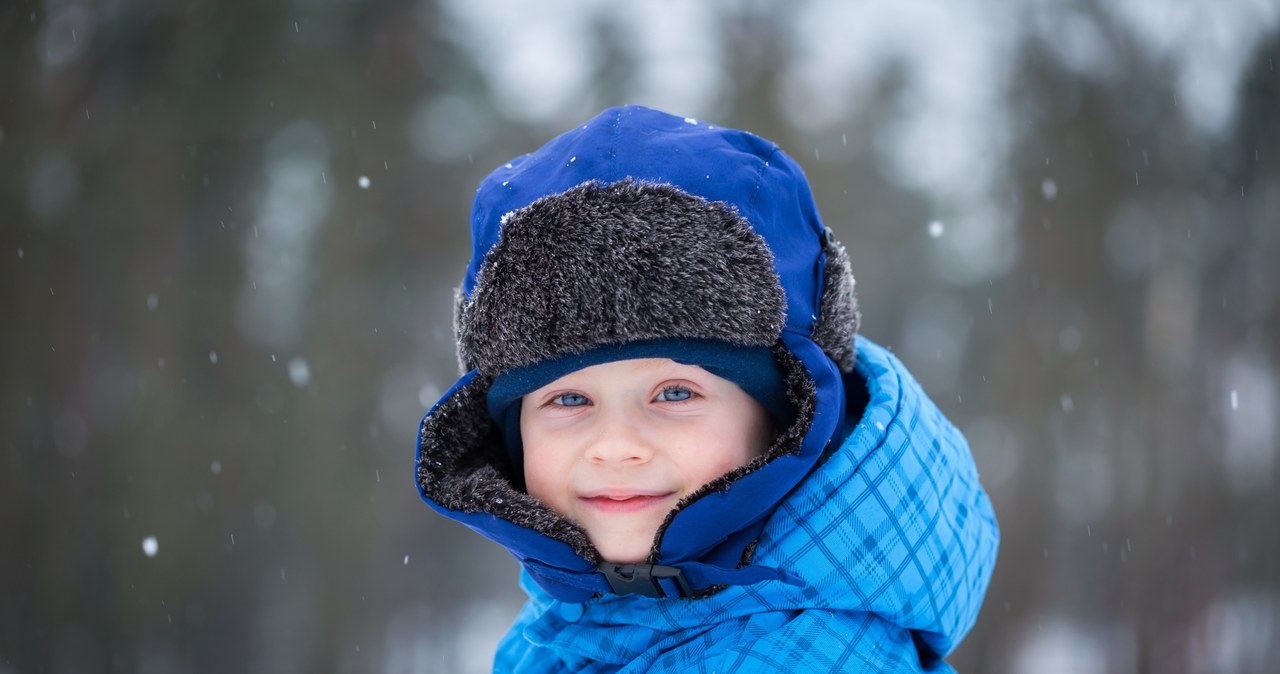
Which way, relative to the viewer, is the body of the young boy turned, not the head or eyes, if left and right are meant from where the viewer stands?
facing the viewer and to the left of the viewer
